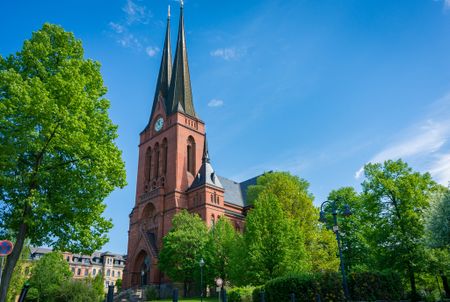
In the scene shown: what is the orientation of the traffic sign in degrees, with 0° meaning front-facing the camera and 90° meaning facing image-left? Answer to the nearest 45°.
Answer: approximately 0°

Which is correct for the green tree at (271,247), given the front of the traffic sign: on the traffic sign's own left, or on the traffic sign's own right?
on the traffic sign's own left

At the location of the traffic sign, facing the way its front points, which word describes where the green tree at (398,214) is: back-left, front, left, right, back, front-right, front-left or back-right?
left

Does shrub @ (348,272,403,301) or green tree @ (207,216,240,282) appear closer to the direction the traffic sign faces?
the shrub

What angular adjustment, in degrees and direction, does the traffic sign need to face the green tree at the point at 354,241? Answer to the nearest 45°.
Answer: approximately 90° to its left

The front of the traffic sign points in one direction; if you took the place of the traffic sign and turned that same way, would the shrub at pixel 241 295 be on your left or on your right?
on your left

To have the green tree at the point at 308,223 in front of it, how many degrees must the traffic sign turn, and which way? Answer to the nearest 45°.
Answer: approximately 135° to its left

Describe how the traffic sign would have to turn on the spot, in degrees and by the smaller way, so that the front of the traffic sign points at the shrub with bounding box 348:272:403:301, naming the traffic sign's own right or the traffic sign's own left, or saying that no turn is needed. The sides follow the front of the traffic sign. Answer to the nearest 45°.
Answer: approximately 90° to the traffic sign's own left

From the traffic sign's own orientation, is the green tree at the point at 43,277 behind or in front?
behind

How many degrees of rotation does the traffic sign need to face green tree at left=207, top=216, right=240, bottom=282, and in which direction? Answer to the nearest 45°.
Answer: approximately 135° to its left
